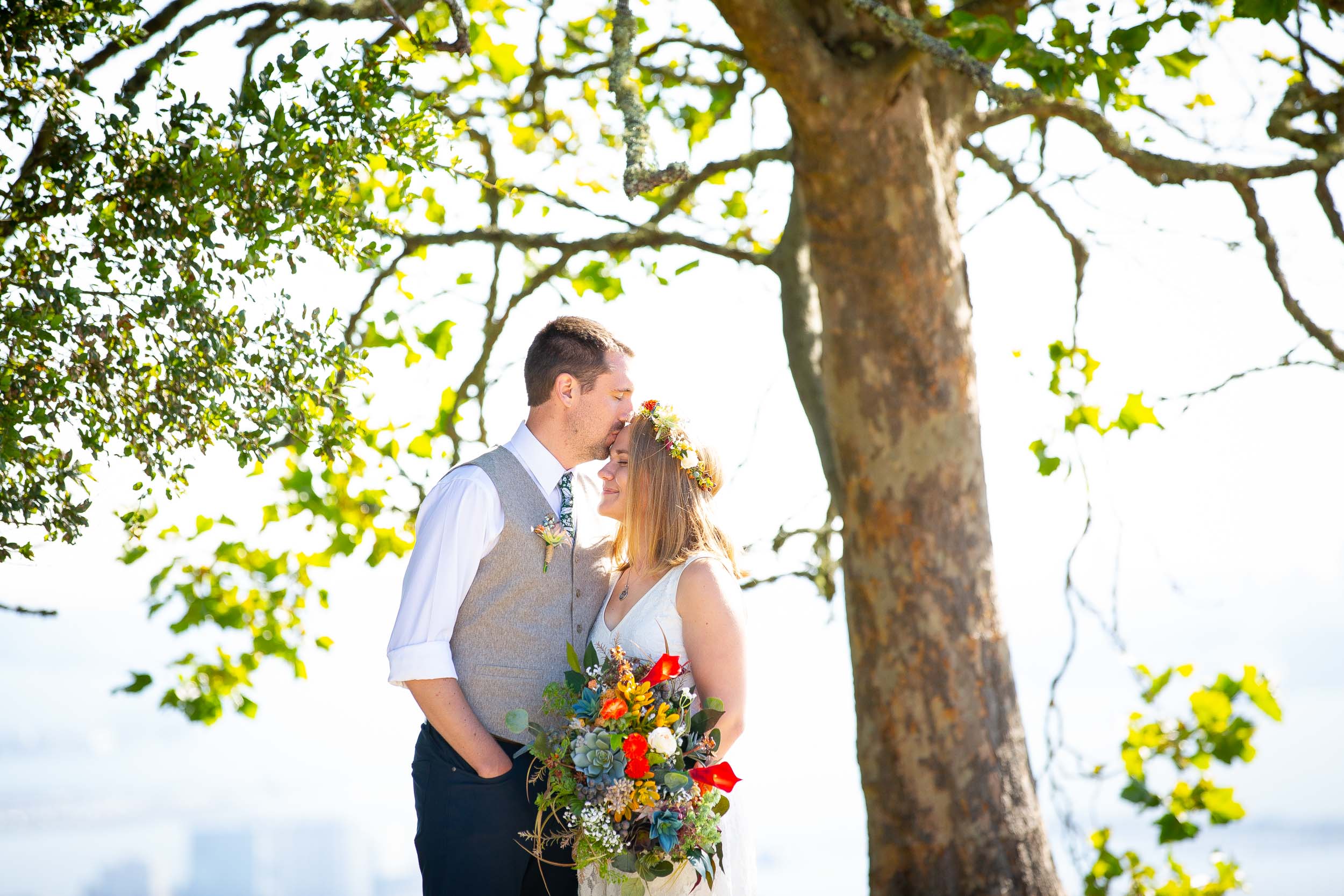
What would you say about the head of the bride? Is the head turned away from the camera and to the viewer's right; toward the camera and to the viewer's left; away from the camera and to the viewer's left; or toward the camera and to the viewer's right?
toward the camera and to the viewer's left

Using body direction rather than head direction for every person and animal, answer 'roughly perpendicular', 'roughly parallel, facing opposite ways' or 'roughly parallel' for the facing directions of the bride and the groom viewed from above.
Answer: roughly perpendicular

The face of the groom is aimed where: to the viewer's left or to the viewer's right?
to the viewer's right

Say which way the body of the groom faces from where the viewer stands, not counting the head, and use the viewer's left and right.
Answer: facing the viewer and to the right of the viewer

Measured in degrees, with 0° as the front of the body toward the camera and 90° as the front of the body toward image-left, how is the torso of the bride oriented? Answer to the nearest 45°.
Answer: approximately 45°

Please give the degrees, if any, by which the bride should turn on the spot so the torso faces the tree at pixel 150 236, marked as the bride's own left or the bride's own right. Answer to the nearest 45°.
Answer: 0° — they already face it

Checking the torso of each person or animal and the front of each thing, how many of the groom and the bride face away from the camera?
0
